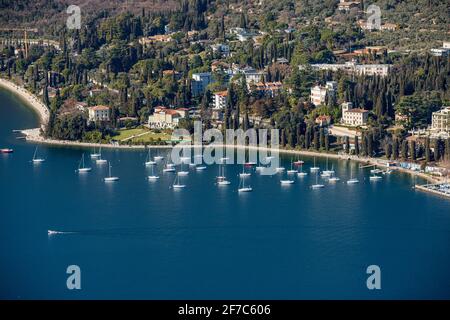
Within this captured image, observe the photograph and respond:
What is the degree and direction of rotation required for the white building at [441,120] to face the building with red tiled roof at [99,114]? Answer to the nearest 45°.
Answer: approximately 45° to its right
